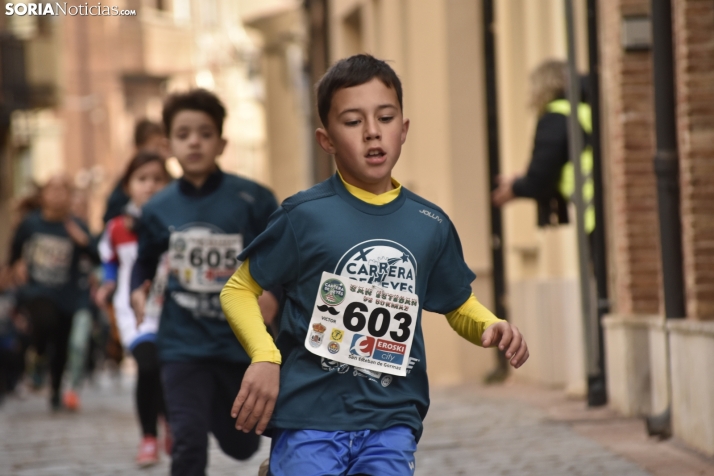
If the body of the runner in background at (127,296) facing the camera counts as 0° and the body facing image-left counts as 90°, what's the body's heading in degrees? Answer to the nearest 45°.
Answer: approximately 0°

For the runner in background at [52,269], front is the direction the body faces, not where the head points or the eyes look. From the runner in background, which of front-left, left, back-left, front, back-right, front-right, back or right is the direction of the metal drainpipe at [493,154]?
left

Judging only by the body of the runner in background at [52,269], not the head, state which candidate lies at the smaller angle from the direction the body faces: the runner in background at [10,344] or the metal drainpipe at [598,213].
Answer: the metal drainpipe

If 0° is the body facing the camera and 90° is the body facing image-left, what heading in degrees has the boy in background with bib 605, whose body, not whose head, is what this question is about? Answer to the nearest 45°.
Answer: approximately 0°

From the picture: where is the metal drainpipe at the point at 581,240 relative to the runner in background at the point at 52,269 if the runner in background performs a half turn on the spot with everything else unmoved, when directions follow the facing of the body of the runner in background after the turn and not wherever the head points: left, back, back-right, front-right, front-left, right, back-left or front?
back-right

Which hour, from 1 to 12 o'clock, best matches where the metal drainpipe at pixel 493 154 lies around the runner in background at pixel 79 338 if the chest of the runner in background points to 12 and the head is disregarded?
The metal drainpipe is roughly at 9 o'clock from the runner in background.

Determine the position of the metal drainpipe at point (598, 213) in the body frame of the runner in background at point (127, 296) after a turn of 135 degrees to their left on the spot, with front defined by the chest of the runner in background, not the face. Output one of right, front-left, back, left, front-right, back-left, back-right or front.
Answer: front-right

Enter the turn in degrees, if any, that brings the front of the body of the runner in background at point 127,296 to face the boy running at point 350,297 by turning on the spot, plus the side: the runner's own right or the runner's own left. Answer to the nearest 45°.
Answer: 0° — they already face them

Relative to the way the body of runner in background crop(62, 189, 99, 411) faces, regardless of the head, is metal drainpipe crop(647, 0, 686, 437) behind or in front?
in front
